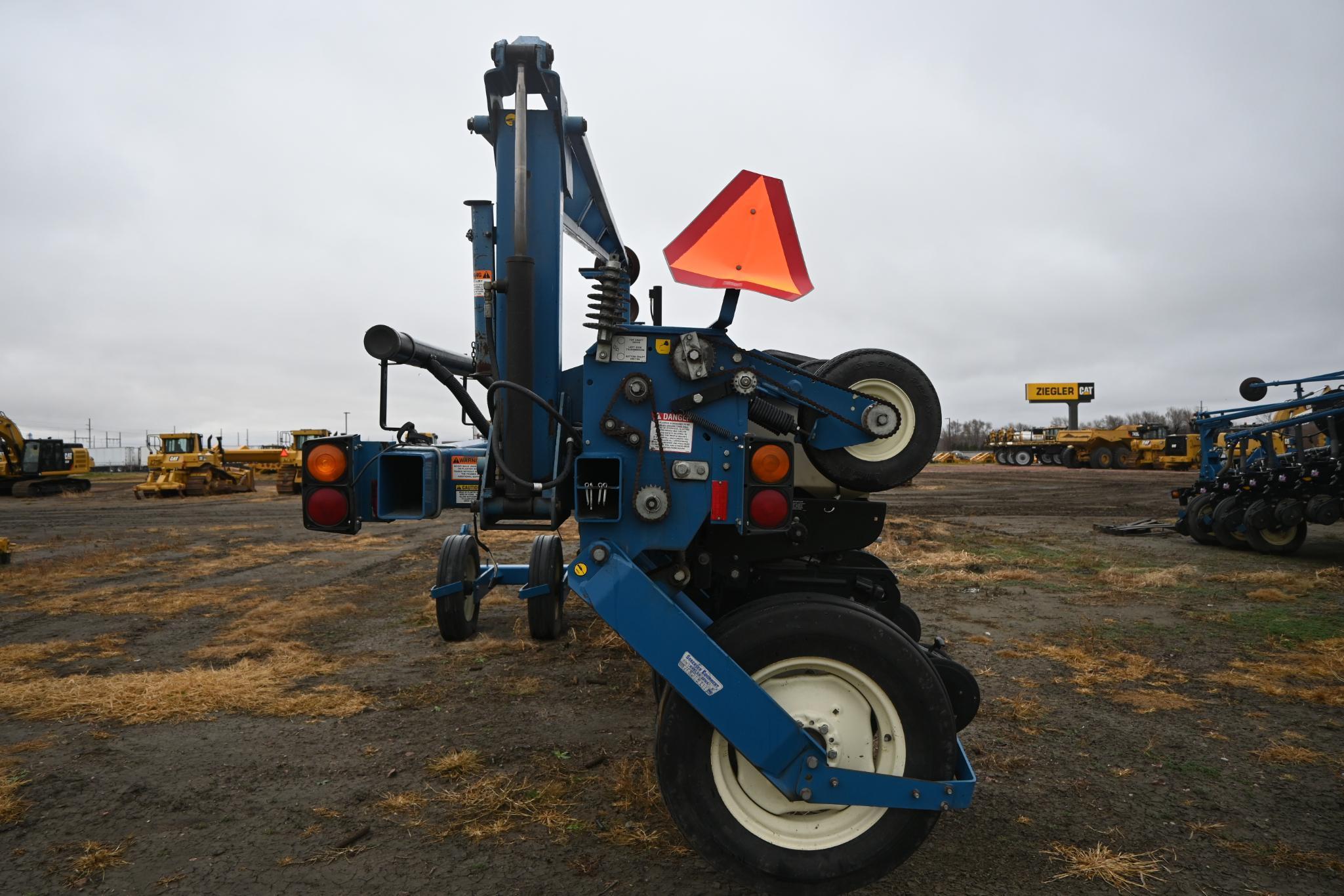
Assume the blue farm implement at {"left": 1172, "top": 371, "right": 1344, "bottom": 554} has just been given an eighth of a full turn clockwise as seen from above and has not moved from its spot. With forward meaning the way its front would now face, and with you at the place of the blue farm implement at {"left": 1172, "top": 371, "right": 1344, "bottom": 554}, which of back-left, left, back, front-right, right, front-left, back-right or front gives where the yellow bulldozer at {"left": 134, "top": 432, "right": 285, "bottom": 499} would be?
back

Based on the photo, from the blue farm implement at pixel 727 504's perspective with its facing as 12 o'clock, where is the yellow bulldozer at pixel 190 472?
The yellow bulldozer is roughly at 11 o'clock from the blue farm implement.

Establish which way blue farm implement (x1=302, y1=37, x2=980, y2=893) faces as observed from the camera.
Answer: facing away from the viewer

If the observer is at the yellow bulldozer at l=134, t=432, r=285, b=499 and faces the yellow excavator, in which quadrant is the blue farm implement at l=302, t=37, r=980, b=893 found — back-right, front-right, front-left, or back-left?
back-left
